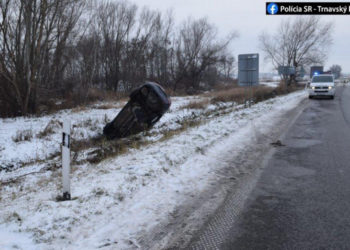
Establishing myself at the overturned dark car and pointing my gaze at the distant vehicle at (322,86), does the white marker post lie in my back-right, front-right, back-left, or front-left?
back-right

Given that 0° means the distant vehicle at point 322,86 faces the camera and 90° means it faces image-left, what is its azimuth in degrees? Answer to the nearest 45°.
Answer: approximately 0°

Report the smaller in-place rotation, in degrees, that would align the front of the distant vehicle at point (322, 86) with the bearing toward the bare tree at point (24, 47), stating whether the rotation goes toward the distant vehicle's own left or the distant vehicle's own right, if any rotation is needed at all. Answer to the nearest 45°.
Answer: approximately 45° to the distant vehicle's own right

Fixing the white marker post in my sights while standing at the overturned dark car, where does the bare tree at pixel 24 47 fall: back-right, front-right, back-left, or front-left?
back-right

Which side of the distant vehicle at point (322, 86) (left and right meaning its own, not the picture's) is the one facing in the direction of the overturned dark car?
front

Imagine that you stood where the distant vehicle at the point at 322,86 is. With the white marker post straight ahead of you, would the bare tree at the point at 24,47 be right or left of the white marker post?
right

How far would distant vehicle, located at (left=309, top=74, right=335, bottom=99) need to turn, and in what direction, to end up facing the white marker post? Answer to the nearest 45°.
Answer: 0° — it already faces it
